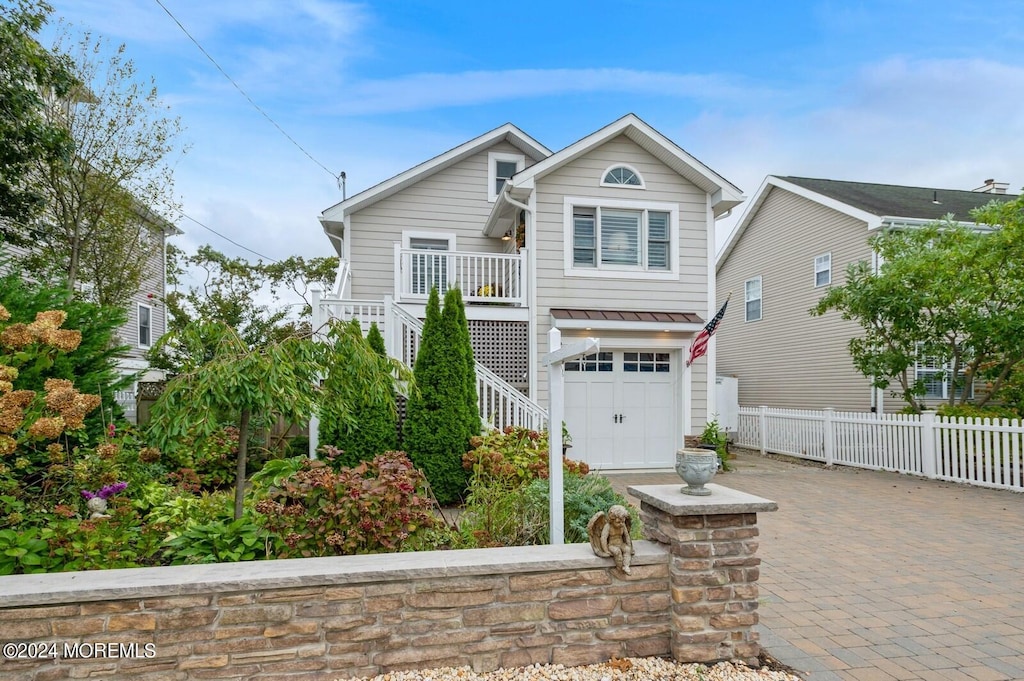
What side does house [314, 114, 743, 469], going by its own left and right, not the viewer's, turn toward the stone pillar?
front

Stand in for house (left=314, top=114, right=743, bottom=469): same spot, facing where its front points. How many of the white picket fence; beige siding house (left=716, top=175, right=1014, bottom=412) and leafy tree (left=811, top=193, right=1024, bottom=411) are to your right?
0

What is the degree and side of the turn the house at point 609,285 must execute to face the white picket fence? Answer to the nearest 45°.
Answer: approximately 90° to its left

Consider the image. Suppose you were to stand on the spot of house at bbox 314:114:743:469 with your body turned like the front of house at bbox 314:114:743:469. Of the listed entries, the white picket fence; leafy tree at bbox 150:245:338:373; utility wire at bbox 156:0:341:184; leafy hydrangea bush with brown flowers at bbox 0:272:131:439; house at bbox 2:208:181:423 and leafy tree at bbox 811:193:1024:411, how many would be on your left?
2

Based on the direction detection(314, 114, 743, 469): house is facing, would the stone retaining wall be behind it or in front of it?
in front

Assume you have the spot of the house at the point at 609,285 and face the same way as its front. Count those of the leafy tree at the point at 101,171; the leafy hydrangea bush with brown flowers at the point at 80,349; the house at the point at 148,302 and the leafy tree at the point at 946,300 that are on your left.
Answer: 1

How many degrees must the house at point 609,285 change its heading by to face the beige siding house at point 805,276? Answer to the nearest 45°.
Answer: approximately 135° to its left

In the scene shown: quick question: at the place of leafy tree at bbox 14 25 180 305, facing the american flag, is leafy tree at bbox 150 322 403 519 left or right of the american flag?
right

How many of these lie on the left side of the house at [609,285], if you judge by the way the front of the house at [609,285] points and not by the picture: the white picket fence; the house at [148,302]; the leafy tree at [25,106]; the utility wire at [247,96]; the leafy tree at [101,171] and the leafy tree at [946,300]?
2

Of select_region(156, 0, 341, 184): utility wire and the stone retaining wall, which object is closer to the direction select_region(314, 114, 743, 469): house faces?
the stone retaining wall

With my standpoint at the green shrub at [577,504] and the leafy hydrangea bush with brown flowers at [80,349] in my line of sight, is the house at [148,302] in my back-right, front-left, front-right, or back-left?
front-right

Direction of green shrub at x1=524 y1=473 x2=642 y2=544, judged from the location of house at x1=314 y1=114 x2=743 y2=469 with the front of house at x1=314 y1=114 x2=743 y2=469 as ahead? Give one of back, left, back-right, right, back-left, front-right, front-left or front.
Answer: front

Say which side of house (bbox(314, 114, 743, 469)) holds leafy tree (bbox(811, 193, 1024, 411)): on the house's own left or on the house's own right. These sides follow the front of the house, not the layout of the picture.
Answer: on the house's own left

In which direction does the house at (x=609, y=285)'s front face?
toward the camera

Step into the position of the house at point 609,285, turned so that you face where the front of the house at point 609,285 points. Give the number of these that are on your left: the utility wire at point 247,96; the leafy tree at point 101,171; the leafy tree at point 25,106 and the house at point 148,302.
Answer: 0

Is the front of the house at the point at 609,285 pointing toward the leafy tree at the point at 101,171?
no
